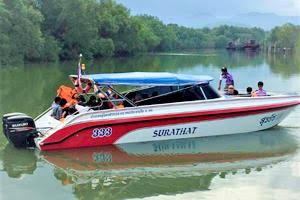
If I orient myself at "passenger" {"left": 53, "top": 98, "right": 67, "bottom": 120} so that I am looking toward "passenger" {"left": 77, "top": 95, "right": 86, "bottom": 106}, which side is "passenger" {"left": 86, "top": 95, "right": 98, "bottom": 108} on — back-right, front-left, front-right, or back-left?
front-right

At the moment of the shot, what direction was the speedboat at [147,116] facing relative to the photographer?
facing to the right of the viewer

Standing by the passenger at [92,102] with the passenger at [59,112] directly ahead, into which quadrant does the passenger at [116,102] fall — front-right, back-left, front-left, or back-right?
back-left
